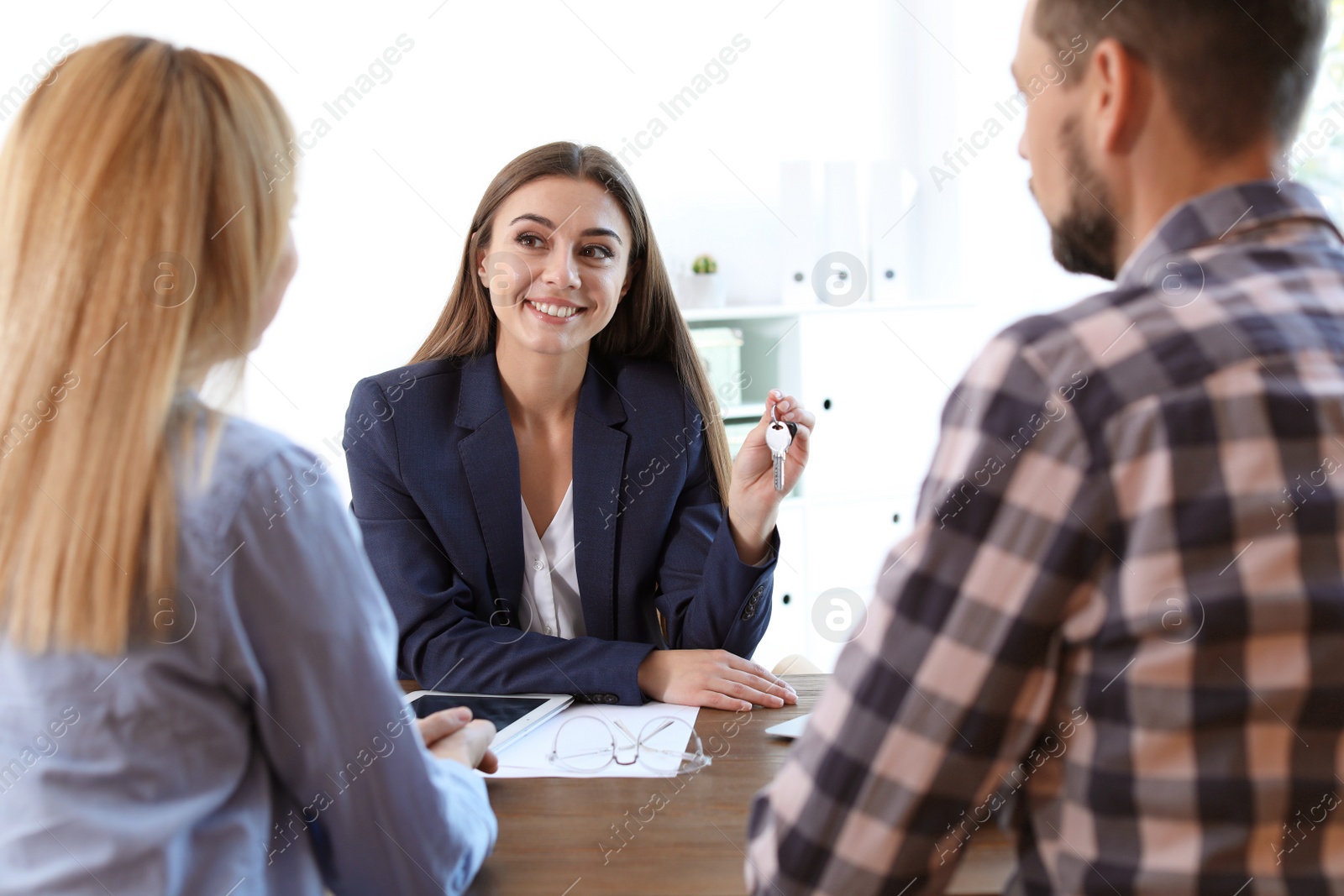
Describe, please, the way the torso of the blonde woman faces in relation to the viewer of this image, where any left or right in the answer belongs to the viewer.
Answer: facing away from the viewer and to the right of the viewer

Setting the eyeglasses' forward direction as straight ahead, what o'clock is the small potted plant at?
The small potted plant is roughly at 6 o'clock from the eyeglasses.

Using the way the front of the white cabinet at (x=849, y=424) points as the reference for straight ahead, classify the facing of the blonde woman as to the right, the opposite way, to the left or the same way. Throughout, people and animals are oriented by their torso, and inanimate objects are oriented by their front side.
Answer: the opposite way

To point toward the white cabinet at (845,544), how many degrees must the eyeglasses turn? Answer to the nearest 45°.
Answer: approximately 180°

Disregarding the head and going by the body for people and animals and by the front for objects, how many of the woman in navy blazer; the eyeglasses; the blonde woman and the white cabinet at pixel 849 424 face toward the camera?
3

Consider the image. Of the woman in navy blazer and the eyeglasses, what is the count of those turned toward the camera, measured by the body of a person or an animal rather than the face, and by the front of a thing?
2

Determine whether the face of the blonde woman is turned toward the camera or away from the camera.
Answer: away from the camera

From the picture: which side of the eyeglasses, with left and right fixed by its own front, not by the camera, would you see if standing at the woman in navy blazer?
back

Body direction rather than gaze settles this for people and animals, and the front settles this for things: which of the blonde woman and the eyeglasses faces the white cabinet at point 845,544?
the blonde woman
